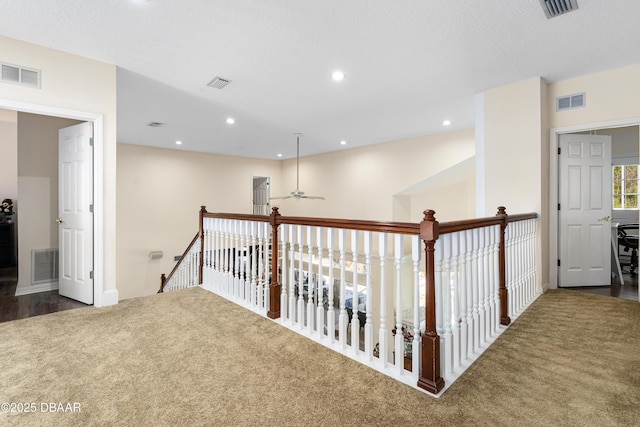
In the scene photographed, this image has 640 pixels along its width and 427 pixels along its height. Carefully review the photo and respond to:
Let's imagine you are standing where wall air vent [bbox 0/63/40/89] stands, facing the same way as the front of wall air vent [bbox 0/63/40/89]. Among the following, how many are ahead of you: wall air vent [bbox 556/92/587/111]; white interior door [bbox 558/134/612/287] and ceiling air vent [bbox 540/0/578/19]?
3

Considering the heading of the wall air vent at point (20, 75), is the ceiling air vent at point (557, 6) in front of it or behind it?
in front

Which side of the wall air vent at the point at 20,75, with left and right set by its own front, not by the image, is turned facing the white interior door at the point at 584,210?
left

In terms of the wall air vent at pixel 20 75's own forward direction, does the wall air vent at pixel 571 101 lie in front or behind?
in front

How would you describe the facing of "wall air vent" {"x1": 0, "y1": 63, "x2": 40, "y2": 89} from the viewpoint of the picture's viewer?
facing the viewer and to the right of the viewer
